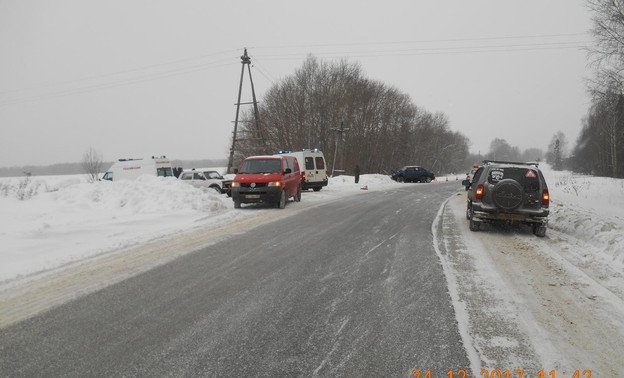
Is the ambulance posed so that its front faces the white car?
no

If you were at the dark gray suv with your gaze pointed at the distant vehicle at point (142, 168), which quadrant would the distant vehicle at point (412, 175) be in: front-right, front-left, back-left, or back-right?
front-right

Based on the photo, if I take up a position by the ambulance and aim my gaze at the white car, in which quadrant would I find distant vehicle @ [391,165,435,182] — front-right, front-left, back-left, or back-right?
back-right

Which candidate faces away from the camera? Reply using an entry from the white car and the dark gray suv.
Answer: the dark gray suv

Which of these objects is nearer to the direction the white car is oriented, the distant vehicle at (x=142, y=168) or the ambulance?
the ambulance

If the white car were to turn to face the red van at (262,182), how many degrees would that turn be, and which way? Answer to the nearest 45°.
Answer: approximately 45° to its right

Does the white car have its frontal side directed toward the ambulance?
no

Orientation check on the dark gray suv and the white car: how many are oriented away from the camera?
1

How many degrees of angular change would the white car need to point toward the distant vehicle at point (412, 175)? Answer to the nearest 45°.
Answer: approximately 90° to its left

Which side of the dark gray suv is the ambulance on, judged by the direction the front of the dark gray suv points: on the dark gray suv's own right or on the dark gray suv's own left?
on the dark gray suv's own left

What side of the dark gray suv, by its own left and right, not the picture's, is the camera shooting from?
back

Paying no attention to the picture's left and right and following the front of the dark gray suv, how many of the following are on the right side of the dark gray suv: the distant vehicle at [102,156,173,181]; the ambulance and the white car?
0
